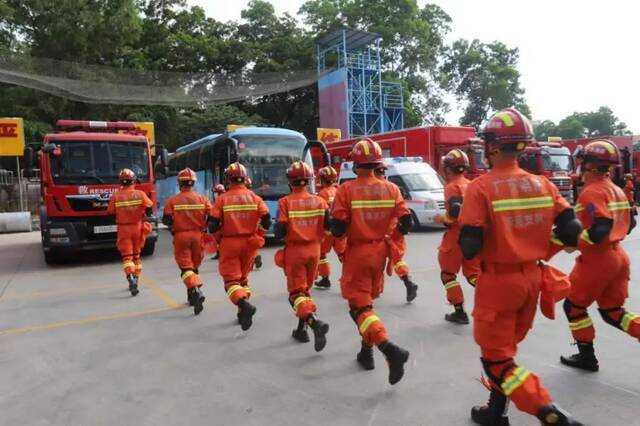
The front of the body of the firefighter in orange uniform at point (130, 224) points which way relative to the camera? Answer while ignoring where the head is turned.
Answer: away from the camera

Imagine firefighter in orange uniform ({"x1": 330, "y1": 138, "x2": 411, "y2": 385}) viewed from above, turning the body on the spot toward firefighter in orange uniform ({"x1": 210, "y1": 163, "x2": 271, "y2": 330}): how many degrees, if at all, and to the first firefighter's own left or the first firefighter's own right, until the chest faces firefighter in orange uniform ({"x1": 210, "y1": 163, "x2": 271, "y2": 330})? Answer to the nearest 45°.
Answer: approximately 45° to the first firefighter's own left

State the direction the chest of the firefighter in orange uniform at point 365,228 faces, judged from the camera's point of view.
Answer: away from the camera

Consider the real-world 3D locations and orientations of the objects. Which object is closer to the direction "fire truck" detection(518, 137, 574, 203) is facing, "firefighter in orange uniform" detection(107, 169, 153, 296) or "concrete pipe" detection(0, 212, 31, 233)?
the firefighter in orange uniform

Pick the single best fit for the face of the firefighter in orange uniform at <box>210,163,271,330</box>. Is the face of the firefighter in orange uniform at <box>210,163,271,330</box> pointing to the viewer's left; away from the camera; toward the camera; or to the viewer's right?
away from the camera

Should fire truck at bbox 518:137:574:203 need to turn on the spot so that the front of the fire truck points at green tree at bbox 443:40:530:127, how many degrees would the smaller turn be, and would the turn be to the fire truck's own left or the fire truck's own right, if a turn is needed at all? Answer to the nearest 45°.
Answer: approximately 135° to the fire truck's own left

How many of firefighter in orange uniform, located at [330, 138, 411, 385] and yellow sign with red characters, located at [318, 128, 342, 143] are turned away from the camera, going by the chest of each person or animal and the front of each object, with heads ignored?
1

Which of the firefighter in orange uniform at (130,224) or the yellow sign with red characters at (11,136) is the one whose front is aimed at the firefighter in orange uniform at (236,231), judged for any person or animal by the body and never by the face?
the yellow sign with red characters

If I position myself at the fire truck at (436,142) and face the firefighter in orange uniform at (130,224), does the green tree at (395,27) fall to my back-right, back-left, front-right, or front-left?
back-right

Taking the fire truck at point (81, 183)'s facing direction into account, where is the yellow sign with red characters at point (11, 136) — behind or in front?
behind

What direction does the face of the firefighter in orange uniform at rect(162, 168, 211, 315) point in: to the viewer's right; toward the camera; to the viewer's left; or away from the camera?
away from the camera

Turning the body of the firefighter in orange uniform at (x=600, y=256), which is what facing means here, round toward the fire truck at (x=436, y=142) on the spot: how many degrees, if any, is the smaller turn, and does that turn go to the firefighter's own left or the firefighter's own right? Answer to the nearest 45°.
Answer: approximately 45° to the firefighter's own right
